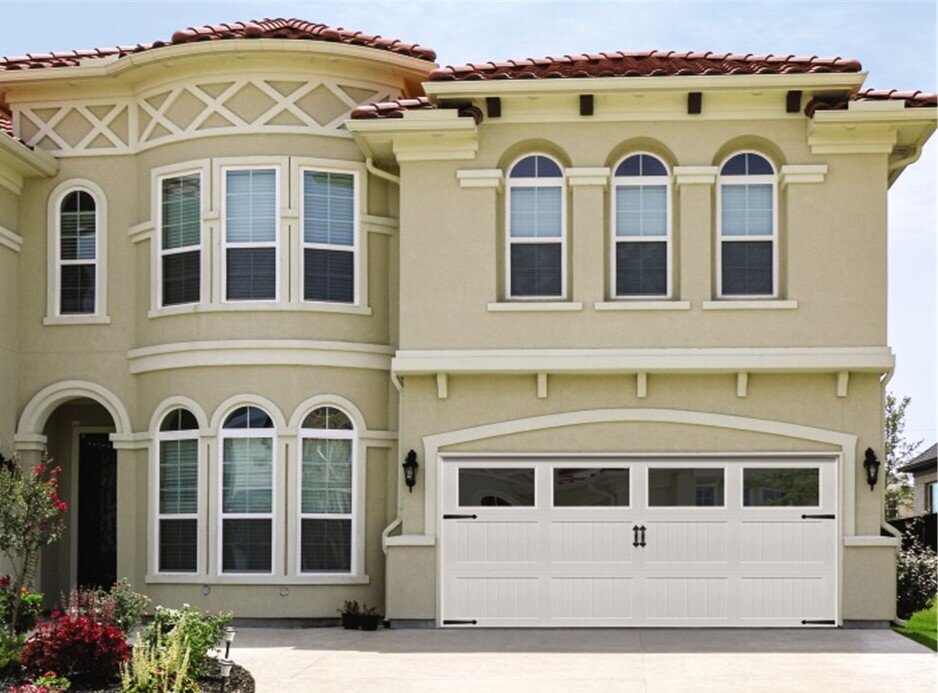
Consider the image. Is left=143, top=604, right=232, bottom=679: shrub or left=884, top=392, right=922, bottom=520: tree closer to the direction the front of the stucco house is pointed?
the shrub

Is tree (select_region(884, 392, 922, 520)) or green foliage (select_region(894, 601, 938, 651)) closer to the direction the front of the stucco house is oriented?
the green foliage

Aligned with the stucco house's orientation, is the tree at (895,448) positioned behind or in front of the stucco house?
behind

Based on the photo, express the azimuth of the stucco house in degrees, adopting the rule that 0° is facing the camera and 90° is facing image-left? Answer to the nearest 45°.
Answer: approximately 0°

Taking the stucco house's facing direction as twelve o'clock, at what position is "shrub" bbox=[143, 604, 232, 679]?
The shrub is roughly at 1 o'clock from the stucco house.

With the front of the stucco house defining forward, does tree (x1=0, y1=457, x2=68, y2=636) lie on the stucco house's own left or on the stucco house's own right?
on the stucco house's own right

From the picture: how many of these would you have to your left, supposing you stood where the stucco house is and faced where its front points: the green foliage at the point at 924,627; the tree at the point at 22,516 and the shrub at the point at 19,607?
1

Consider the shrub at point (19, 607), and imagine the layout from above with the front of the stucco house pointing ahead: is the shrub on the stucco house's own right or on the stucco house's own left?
on the stucco house's own right

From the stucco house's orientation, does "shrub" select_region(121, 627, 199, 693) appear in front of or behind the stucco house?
in front

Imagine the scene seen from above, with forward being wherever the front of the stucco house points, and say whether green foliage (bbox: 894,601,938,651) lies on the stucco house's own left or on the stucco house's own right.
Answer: on the stucco house's own left

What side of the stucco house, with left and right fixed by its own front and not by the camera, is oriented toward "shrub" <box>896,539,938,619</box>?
left
